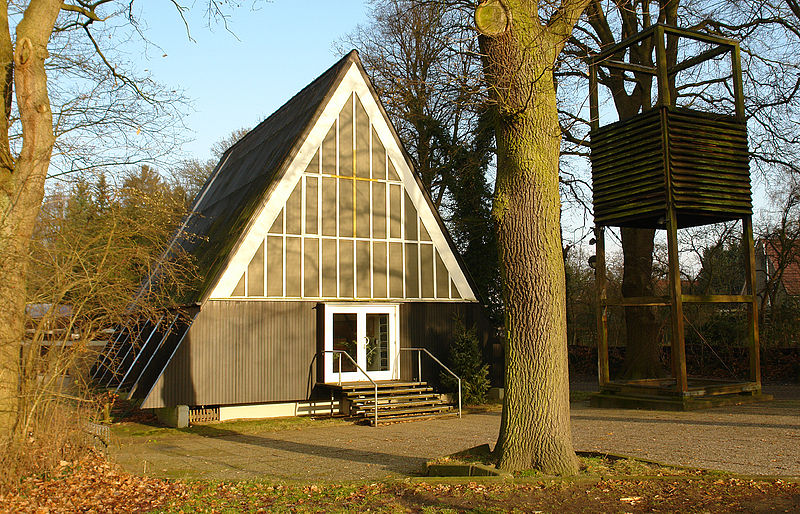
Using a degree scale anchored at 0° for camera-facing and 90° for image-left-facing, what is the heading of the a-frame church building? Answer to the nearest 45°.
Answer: approximately 315°

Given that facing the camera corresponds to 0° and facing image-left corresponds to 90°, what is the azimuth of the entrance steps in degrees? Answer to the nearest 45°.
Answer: approximately 315°

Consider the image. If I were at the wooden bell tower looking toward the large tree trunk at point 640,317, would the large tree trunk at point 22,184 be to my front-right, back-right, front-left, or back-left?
back-left

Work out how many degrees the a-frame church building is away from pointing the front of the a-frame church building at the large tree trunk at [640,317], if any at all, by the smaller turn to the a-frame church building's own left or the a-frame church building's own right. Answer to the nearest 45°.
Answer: approximately 45° to the a-frame church building's own left
